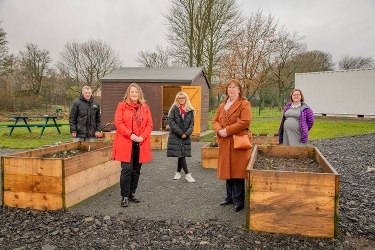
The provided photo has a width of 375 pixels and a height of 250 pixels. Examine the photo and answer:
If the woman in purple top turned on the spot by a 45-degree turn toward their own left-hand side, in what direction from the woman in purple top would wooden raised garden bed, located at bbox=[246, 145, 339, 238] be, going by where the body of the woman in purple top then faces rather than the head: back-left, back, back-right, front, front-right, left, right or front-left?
front

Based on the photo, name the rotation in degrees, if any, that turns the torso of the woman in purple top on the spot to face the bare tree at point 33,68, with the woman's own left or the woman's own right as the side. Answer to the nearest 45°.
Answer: approximately 90° to the woman's own right

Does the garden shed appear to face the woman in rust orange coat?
yes

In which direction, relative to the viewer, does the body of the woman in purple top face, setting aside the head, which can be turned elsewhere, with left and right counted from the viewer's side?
facing the viewer and to the left of the viewer

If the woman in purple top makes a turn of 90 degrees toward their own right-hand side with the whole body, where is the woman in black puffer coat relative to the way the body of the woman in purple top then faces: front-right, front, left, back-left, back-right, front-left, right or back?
front-left

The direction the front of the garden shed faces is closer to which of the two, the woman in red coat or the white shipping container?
the woman in red coat

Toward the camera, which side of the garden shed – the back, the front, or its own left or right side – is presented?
front

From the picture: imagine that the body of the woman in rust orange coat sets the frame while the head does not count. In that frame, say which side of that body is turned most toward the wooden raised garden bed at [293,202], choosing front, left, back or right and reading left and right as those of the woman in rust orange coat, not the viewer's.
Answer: left

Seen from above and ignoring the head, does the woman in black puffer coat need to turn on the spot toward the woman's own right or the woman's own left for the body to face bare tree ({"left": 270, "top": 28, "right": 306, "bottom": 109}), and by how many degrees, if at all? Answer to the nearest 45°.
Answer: approximately 180°

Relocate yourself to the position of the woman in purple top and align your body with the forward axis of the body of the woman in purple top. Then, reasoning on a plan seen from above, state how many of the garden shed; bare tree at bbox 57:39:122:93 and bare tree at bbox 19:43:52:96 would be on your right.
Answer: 3

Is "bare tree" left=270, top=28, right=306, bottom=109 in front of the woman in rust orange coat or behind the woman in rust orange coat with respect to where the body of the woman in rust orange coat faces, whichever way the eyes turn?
behind

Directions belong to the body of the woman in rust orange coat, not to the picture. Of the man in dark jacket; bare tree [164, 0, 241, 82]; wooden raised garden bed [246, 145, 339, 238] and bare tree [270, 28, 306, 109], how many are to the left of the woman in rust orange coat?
1

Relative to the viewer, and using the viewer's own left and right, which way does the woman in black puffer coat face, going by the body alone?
facing the viewer

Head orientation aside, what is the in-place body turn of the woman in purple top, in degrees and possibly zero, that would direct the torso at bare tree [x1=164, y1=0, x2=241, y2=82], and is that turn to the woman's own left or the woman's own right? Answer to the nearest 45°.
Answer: approximately 135° to the woman's own right

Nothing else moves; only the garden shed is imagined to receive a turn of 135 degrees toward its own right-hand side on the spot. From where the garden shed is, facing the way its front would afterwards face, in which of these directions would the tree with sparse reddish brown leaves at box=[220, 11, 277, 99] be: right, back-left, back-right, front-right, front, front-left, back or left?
right

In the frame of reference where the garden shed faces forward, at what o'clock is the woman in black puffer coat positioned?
The woman in black puffer coat is roughly at 12 o'clock from the garden shed.
